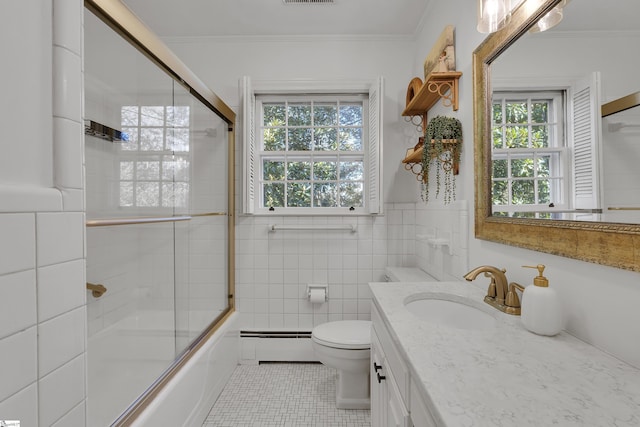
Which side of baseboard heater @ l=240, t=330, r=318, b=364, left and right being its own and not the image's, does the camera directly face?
front

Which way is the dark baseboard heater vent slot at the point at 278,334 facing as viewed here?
toward the camera

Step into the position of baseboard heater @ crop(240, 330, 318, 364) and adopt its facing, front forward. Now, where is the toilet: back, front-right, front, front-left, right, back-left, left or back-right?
front-left

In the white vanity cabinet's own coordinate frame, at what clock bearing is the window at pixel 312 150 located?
The window is roughly at 2 o'clock from the white vanity cabinet.

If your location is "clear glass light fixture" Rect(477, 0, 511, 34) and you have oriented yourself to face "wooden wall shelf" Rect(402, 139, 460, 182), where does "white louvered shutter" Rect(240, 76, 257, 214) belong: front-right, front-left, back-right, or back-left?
front-left

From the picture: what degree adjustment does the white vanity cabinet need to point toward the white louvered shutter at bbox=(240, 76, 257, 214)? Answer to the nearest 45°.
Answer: approximately 45° to its right

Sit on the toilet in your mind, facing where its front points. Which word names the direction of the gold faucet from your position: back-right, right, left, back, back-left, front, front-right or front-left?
back-left

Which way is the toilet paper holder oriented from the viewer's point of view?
toward the camera

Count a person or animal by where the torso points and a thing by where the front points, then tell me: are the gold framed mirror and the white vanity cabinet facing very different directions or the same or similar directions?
same or similar directions

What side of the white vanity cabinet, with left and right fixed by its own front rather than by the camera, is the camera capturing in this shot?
left

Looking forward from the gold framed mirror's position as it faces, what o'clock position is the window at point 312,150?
The window is roughly at 2 o'clock from the gold framed mirror.

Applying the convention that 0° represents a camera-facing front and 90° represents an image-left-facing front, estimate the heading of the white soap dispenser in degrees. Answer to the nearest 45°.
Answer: approximately 90°

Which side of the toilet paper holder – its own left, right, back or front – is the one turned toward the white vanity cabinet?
front

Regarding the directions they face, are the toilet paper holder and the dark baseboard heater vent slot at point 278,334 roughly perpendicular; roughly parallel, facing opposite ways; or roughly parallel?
roughly parallel

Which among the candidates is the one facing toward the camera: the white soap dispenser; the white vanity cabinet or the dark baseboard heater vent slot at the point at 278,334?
the dark baseboard heater vent slot
